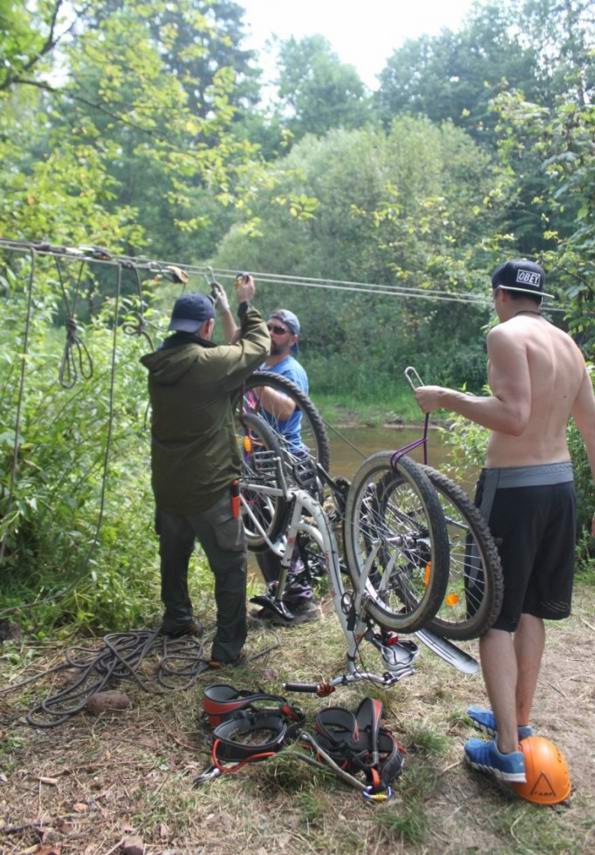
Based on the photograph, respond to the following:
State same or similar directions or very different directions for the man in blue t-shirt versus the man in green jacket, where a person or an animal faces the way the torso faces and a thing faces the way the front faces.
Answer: very different directions

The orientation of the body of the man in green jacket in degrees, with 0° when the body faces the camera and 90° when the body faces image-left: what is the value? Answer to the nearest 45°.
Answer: approximately 225°

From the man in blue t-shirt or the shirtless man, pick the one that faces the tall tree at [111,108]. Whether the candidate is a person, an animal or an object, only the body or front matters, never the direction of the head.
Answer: the shirtless man

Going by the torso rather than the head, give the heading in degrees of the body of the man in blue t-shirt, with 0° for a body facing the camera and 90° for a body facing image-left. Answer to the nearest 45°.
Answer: approximately 45°

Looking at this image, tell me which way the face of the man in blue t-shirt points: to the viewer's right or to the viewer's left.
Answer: to the viewer's left

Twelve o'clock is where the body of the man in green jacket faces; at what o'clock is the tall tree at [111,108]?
The tall tree is roughly at 10 o'clock from the man in green jacket.

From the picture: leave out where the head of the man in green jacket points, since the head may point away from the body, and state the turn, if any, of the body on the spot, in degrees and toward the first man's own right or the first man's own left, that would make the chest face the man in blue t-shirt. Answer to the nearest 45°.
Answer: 0° — they already face them

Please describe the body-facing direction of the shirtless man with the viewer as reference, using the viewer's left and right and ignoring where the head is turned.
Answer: facing away from the viewer and to the left of the viewer

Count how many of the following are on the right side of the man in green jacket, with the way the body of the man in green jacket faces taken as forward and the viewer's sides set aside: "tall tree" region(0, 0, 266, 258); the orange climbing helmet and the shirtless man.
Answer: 2

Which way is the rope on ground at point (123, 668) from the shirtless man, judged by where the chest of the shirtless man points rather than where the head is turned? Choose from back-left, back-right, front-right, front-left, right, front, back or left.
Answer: front-left
